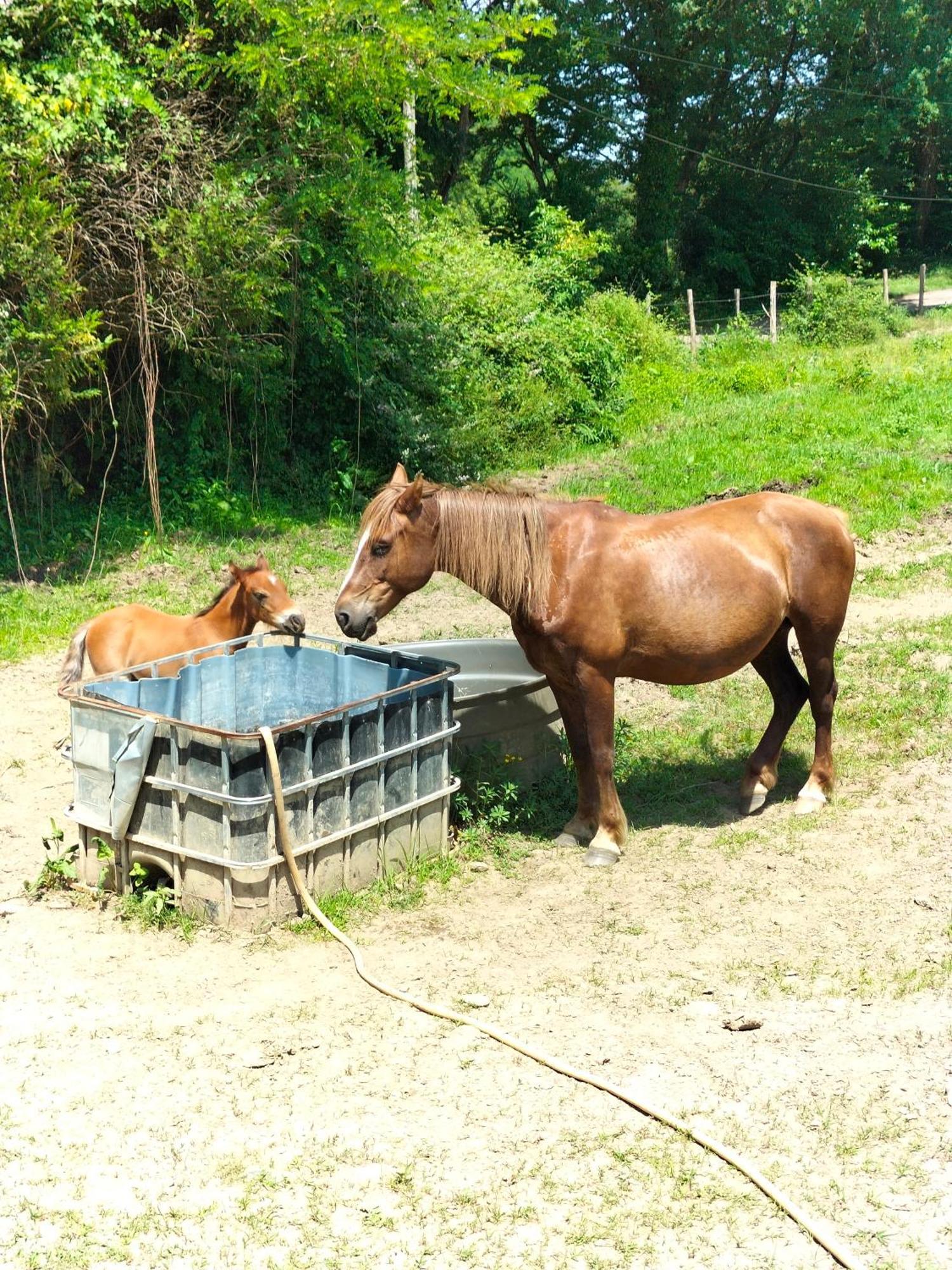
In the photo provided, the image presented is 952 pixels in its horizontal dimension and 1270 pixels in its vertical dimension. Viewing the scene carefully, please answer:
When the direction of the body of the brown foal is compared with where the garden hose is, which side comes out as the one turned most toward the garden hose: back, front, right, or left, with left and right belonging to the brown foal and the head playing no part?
right

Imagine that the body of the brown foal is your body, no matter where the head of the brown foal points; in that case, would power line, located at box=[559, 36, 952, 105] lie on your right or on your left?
on your left

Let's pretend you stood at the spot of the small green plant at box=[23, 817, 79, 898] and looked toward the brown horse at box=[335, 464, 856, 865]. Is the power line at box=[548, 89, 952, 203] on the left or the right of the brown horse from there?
left

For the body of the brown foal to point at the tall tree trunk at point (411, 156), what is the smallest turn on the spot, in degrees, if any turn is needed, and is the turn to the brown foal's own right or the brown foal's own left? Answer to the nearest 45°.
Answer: approximately 90° to the brown foal's own left

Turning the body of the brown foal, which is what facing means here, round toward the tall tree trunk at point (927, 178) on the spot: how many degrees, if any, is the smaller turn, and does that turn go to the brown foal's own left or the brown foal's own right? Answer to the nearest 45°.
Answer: approximately 45° to the brown foal's own left

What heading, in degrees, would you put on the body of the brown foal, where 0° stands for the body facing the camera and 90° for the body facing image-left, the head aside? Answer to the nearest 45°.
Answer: approximately 270°

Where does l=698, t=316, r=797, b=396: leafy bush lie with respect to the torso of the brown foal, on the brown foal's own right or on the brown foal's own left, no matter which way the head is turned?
on the brown foal's own left

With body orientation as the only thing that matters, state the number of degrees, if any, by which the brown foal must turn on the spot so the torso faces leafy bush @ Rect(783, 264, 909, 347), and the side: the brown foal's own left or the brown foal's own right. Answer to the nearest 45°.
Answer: approximately 45° to the brown foal's own left

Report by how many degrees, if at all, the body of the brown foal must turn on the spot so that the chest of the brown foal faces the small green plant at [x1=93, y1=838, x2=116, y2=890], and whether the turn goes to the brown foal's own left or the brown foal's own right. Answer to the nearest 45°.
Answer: approximately 90° to the brown foal's own right
